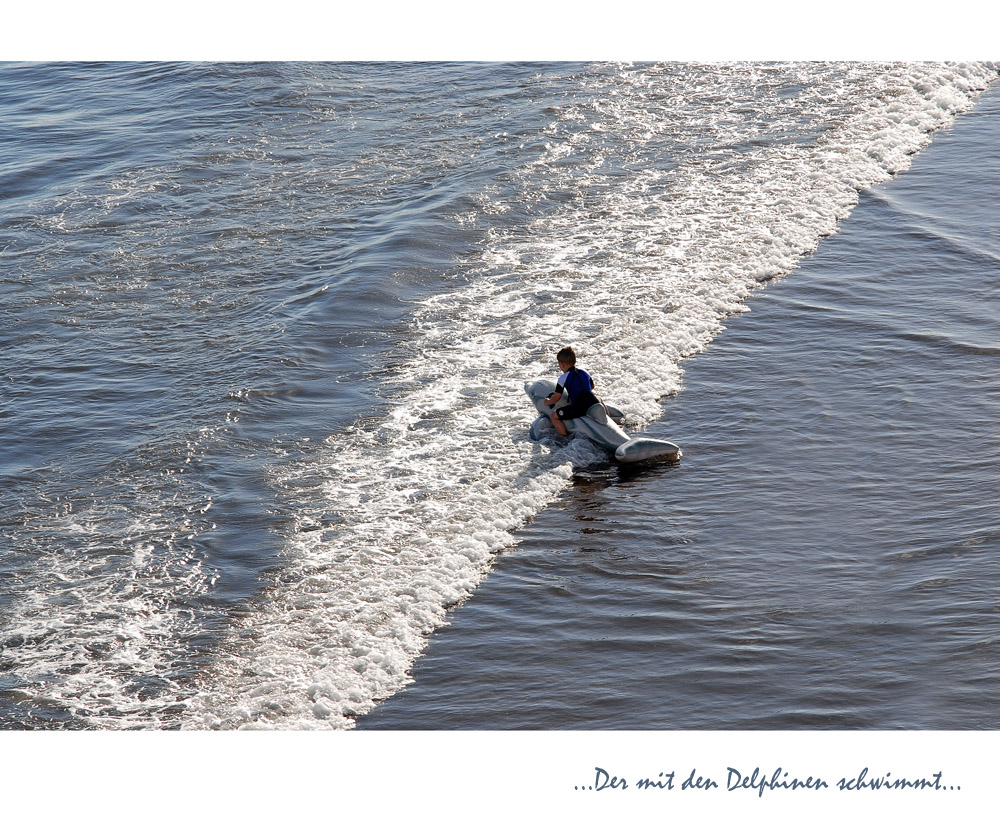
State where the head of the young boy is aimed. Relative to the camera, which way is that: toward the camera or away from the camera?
away from the camera

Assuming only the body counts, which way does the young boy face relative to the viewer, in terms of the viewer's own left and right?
facing away from the viewer and to the left of the viewer
